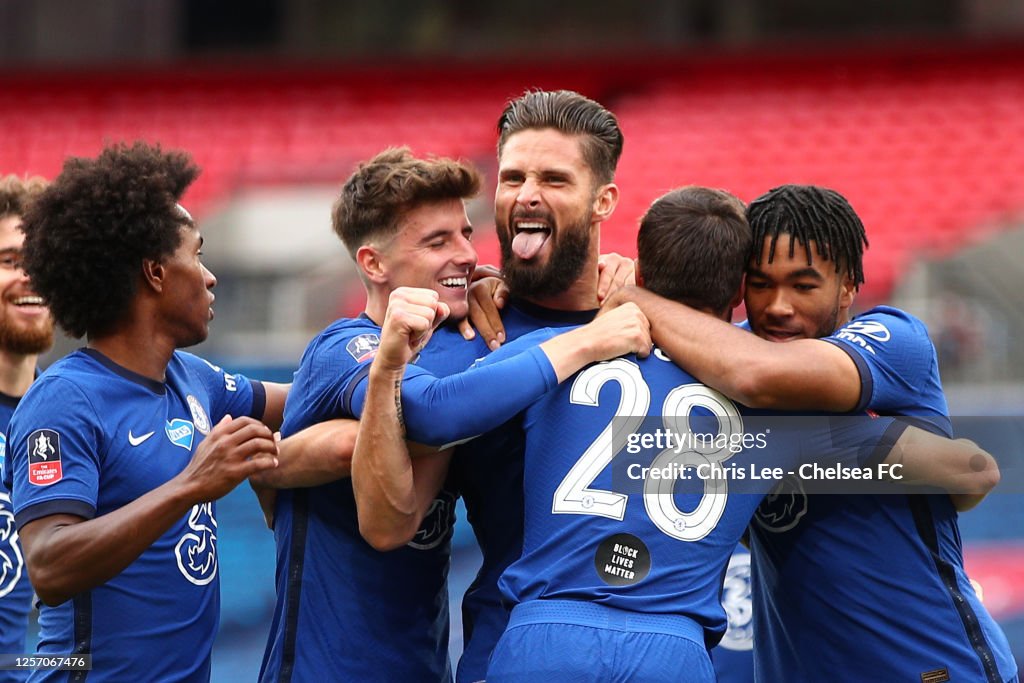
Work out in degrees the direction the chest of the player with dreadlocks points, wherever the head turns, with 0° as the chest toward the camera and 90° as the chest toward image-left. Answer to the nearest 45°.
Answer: approximately 45°

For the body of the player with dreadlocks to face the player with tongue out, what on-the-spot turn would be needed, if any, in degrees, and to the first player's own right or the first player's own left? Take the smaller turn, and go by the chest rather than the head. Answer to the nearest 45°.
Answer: approximately 45° to the first player's own right
